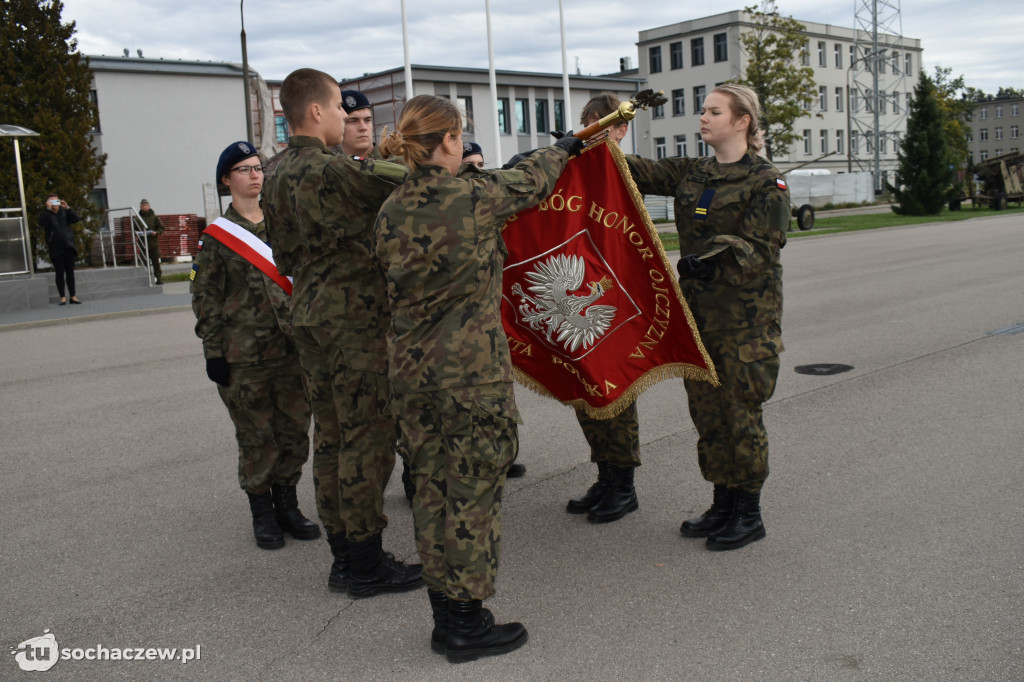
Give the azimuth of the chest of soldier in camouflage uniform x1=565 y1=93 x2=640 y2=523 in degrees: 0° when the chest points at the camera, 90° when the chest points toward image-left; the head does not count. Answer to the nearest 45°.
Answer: approximately 45°

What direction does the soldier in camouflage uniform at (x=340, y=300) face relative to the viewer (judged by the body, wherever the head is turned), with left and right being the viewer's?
facing away from the viewer and to the right of the viewer

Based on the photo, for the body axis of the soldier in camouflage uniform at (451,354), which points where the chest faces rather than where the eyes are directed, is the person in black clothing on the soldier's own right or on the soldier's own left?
on the soldier's own left

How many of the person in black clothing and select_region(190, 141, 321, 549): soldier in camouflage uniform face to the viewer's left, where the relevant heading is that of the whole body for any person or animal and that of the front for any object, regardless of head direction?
0

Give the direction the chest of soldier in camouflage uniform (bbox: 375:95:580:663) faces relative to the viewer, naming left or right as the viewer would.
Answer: facing away from the viewer and to the right of the viewer

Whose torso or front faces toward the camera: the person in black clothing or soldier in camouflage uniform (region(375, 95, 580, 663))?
the person in black clothing

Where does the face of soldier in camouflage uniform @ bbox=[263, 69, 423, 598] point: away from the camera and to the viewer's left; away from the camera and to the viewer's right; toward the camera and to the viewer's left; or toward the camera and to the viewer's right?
away from the camera and to the viewer's right

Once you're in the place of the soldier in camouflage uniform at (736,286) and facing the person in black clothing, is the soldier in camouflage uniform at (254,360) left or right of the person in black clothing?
left

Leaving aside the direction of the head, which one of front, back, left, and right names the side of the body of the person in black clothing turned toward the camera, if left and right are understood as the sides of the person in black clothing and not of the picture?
front

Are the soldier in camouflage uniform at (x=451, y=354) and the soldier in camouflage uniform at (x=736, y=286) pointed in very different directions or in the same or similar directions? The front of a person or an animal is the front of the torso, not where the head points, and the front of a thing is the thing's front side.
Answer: very different directions
